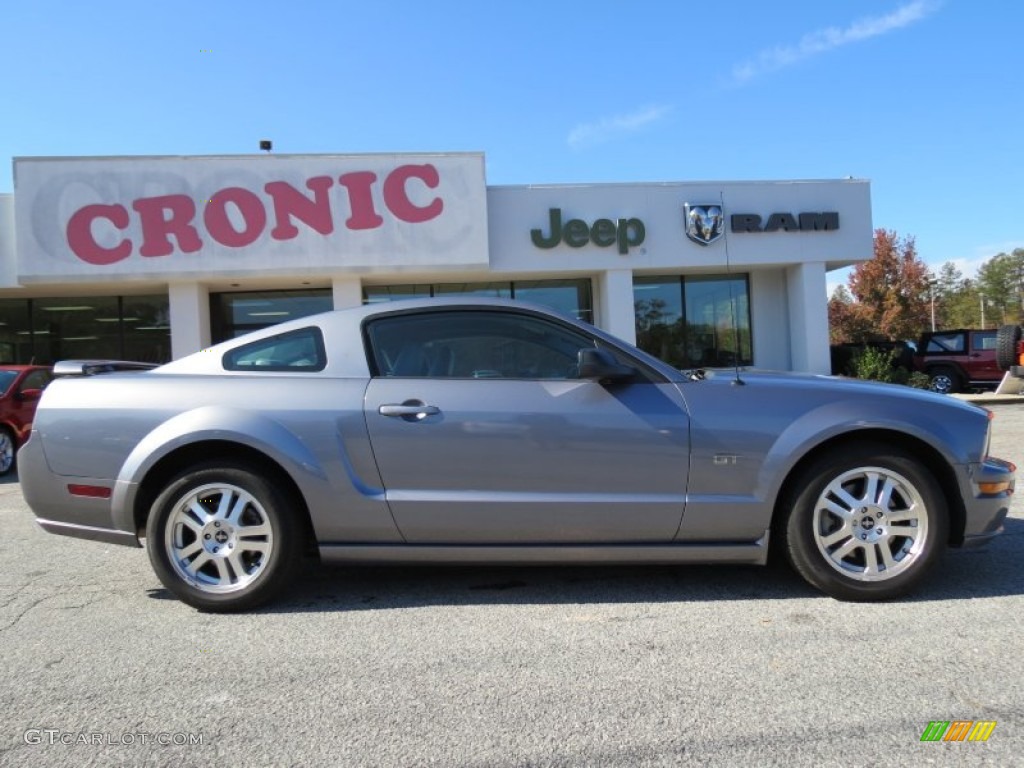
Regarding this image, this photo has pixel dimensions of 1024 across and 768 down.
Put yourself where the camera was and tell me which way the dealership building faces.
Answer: facing the viewer

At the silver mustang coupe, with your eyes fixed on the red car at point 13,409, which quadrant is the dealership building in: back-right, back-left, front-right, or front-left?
front-right

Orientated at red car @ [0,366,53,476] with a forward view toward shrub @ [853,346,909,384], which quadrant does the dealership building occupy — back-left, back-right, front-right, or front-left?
front-left

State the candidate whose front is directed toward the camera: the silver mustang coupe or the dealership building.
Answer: the dealership building

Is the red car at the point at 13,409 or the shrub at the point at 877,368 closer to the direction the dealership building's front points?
the red car

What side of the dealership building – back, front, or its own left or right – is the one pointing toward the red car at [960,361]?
left

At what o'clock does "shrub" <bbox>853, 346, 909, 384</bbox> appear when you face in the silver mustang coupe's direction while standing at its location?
The shrub is roughly at 10 o'clock from the silver mustang coupe.

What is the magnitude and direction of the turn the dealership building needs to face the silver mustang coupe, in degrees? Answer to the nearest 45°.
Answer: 0° — it already faces it

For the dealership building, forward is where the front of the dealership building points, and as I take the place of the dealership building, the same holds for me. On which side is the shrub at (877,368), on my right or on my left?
on my left

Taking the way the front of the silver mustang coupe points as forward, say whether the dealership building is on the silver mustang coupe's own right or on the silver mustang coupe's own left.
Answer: on the silver mustang coupe's own left

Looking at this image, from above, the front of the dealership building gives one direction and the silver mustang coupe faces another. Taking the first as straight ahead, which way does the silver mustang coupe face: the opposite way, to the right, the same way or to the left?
to the left

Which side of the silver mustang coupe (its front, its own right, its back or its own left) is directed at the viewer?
right

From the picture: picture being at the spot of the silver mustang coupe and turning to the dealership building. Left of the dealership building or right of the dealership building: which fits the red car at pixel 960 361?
right

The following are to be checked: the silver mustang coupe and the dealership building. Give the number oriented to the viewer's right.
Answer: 1

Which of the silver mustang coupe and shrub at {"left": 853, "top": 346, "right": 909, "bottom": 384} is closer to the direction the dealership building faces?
the silver mustang coupe

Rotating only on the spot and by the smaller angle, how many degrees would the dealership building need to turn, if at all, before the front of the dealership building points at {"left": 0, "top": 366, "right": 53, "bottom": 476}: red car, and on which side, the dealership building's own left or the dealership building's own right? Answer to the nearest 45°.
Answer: approximately 45° to the dealership building's own right
